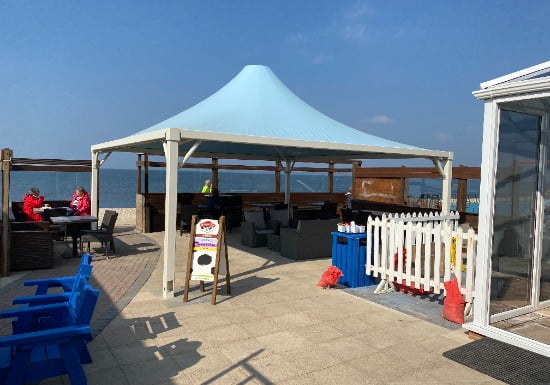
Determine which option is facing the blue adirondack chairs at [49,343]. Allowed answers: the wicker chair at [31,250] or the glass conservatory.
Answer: the glass conservatory

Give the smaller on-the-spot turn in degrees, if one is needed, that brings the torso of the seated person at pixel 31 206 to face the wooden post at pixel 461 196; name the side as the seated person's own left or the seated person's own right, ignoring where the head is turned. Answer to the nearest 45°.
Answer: approximately 45° to the seated person's own right

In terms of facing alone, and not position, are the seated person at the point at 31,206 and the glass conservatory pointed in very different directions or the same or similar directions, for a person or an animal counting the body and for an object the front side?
very different directions

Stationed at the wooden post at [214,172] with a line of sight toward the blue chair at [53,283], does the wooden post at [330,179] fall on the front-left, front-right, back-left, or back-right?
back-left

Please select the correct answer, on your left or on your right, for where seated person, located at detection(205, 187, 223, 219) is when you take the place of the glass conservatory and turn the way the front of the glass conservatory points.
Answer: on your right

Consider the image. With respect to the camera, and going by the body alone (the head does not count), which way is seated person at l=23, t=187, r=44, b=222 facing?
to the viewer's right

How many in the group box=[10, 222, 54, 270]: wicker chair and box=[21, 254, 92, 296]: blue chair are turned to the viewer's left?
1

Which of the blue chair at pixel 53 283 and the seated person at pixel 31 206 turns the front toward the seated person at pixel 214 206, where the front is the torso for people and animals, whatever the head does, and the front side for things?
the seated person at pixel 31 206

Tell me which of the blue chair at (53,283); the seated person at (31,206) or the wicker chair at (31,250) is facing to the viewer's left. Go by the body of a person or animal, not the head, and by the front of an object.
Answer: the blue chair

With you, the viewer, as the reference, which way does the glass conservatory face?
facing the viewer and to the left of the viewer

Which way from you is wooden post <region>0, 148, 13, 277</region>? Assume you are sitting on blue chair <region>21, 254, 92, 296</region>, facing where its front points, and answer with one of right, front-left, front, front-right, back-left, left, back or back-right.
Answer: right

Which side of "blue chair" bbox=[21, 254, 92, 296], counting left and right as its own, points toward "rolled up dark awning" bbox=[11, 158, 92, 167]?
right

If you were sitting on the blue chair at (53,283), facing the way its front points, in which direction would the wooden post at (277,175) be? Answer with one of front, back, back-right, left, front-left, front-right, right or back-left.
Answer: back-right

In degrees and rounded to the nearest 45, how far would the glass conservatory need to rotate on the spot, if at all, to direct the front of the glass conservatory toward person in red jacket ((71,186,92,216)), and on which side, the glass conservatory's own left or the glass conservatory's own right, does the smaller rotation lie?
approximately 45° to the glass conservatory's own right
